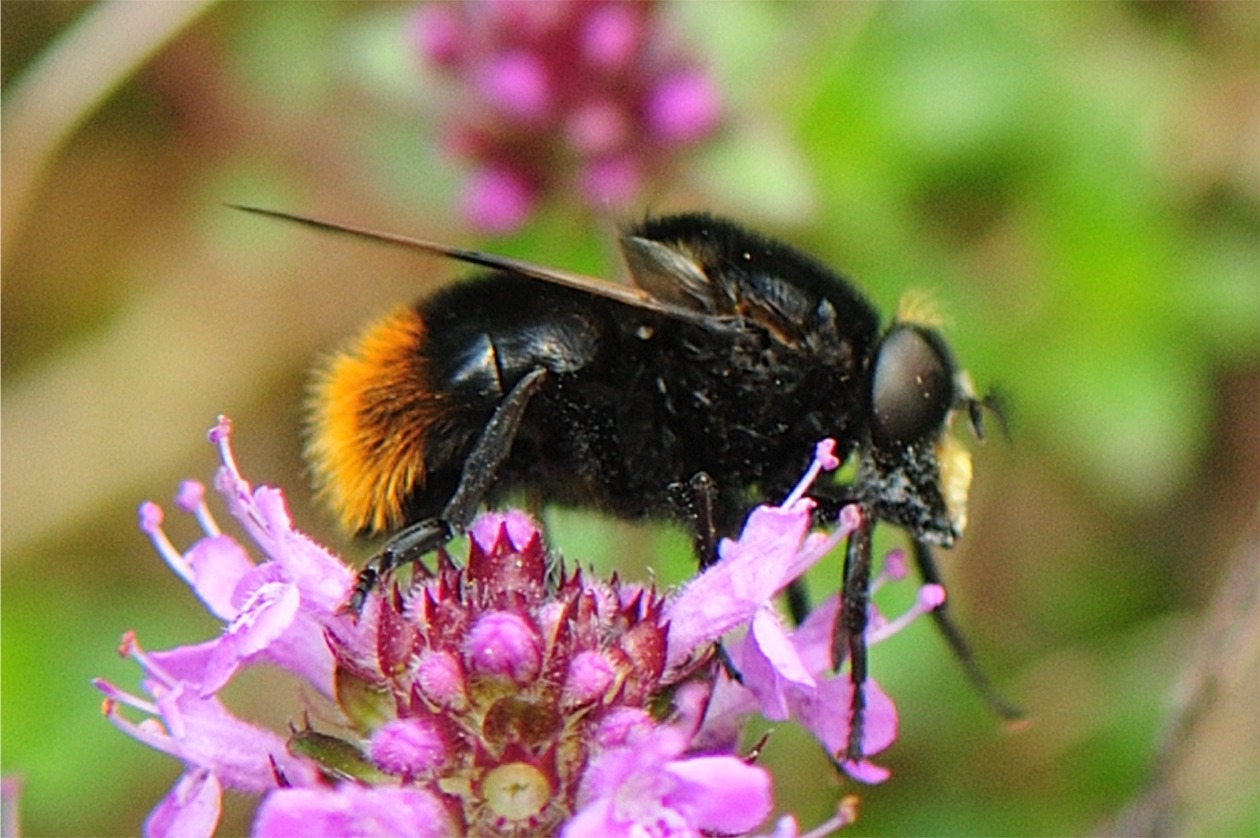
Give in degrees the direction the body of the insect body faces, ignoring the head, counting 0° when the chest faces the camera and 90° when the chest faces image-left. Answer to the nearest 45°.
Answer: approximately 270°
